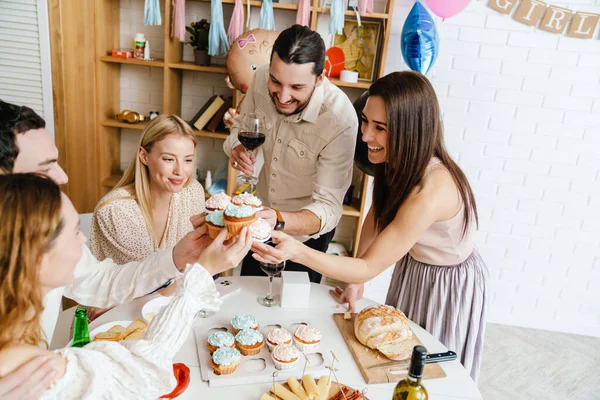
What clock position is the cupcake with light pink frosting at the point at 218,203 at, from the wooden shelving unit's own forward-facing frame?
The cupcake with light pink frosting is roughly at 11 o'clock from the wooden shelving unit.

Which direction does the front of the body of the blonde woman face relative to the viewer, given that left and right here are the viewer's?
facing the viewer and to the right of the viewer

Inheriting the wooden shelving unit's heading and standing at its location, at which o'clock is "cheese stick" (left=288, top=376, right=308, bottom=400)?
The cheese stick is roughly at 11 o'clock from the wooden shelving unit.

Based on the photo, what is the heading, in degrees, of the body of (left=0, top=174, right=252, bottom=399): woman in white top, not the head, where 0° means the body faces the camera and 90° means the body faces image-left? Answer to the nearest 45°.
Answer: approximately 225°

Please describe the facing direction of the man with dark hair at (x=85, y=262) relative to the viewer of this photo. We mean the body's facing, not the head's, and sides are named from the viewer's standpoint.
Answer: facing to the right of the viewer

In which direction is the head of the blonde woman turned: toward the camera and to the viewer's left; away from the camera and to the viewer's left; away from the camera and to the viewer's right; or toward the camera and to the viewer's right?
toward the camera and to the viewer's right

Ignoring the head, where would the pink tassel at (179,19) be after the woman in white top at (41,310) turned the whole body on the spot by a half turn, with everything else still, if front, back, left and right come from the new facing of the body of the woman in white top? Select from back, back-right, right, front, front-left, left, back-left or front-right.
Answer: back-right

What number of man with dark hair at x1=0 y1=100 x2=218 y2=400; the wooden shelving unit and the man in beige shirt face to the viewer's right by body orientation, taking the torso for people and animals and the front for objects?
1

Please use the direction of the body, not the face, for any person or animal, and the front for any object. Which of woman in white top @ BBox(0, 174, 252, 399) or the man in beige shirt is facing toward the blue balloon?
the woman in white top

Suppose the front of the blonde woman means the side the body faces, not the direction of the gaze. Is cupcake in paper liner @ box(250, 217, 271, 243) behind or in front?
in front

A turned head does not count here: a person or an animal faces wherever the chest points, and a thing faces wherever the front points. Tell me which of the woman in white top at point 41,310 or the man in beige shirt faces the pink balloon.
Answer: the woman in white top

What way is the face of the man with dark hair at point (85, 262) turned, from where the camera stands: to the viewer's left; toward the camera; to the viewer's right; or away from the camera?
to the viewer's right

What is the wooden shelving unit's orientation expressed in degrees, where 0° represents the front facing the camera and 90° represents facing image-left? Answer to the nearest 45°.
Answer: approximately 0°

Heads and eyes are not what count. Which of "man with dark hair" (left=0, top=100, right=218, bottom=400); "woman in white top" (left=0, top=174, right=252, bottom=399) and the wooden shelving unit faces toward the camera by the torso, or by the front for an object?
the wooden shelving unit

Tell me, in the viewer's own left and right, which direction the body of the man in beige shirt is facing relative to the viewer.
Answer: facing the viewer and to the left of the viewer

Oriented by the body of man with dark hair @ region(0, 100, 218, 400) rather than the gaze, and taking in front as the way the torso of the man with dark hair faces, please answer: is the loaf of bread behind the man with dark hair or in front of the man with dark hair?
in front
